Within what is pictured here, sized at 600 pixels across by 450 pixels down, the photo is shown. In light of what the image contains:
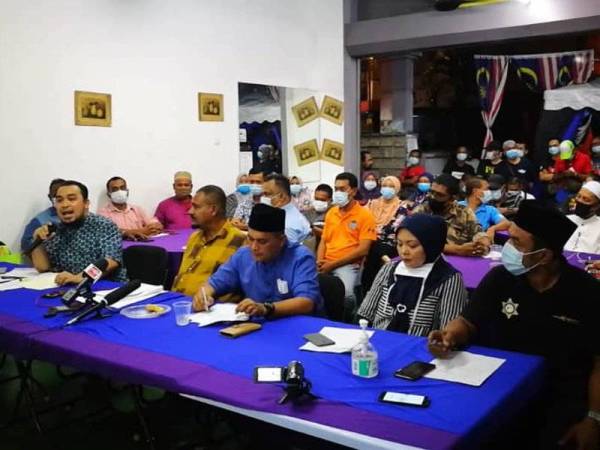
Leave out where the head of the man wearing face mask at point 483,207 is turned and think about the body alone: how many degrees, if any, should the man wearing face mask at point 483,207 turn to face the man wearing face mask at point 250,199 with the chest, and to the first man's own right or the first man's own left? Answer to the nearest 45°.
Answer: approximately 135° to the first man's own right

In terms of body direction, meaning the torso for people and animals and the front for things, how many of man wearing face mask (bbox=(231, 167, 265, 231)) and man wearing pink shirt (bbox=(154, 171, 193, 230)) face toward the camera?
2

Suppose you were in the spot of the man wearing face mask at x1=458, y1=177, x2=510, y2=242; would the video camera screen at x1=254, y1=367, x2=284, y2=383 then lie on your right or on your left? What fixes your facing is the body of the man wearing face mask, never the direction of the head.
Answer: on your right

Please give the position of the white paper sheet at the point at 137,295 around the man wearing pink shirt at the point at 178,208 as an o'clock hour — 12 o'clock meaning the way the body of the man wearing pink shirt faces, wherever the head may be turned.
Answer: The white paper sheet is roughly at 12 o'clock from the man wearing pink shirt.

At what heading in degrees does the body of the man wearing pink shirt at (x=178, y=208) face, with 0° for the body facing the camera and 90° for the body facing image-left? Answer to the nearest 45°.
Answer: approximately 0°

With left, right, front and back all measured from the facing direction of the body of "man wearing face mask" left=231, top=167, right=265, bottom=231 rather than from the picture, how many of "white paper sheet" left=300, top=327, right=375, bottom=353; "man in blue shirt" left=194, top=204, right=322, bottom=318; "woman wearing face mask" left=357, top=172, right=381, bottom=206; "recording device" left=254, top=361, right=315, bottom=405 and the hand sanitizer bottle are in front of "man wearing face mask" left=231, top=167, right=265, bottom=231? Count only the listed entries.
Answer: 4
